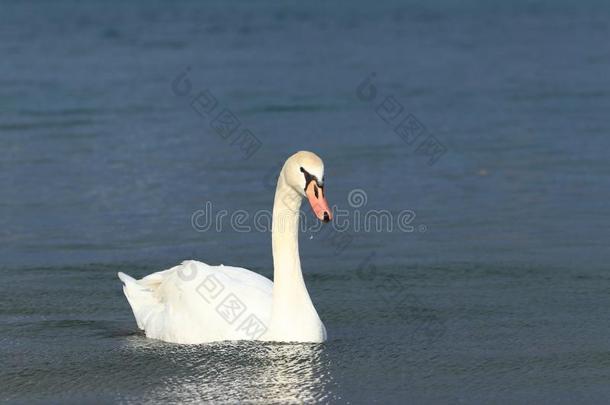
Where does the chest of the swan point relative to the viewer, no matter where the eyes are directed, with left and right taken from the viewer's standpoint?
facing to the right of the viewer
